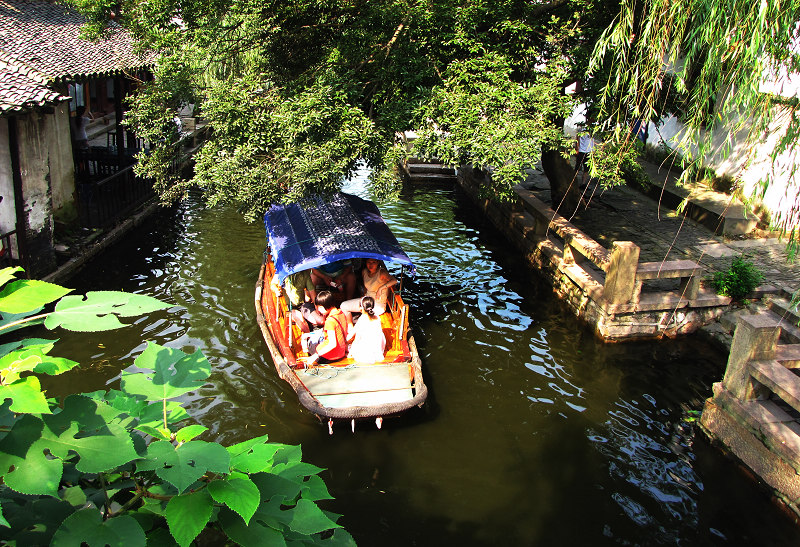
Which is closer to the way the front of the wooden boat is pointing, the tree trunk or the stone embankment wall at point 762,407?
the stone embankment wall

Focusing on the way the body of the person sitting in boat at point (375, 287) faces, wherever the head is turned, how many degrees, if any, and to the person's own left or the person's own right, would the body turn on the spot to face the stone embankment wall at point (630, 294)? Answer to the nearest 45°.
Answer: approximately 135° to the person's own left

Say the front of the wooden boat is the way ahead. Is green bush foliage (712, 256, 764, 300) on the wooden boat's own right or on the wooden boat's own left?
on the wooden boat's own left

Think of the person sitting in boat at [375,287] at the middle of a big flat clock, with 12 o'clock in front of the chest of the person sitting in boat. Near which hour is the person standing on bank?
The person standing on bank is roughly at 6 o'clock from the person sitting in boat.

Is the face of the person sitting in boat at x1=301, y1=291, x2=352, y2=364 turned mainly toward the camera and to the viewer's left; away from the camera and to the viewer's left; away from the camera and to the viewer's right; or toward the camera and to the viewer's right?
away from the camera and to the viewer's left

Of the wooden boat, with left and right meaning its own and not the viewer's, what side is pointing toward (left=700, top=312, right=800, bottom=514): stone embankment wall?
left

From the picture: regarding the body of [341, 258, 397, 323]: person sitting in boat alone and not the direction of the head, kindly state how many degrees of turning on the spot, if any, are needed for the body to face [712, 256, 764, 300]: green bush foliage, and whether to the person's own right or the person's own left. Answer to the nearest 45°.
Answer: approximately 135° to the person's own left

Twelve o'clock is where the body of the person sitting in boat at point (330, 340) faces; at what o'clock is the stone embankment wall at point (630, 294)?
The stone embankment wall is roughly at 4 o'clock from the person sitting in boat.

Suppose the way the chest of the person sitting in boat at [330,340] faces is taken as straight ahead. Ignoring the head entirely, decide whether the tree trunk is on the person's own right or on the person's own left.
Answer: on the person's own right

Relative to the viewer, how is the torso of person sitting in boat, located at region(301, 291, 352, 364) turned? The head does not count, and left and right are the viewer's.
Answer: facing away from the viewer and to the left of the viewer

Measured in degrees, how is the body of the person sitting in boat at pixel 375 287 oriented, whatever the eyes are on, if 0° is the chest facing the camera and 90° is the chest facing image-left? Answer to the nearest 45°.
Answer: approximately 45°
